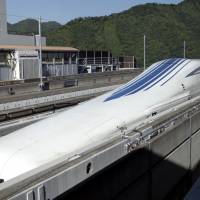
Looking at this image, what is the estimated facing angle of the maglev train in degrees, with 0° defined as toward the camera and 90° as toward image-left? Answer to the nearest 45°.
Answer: approximately 45°
